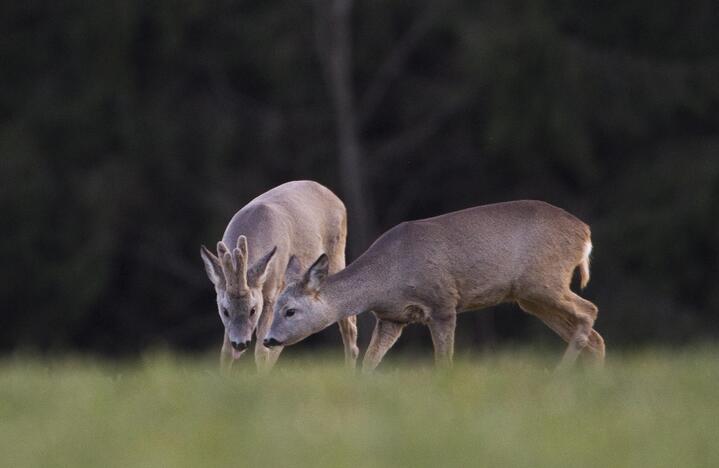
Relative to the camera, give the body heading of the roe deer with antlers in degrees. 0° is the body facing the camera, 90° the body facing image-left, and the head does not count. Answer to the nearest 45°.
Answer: approximately 45°

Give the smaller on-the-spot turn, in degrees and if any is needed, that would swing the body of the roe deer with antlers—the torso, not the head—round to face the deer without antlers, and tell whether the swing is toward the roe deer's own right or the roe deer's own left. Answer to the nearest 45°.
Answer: approximately 90° to the roe deer's own left

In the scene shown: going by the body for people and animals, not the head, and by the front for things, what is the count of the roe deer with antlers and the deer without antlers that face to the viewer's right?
0

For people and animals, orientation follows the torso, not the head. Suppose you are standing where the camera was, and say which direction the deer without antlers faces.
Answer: facing to the left of the viewer
